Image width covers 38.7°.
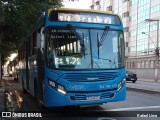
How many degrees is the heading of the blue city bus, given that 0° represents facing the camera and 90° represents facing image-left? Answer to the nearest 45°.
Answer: approximately 315°
